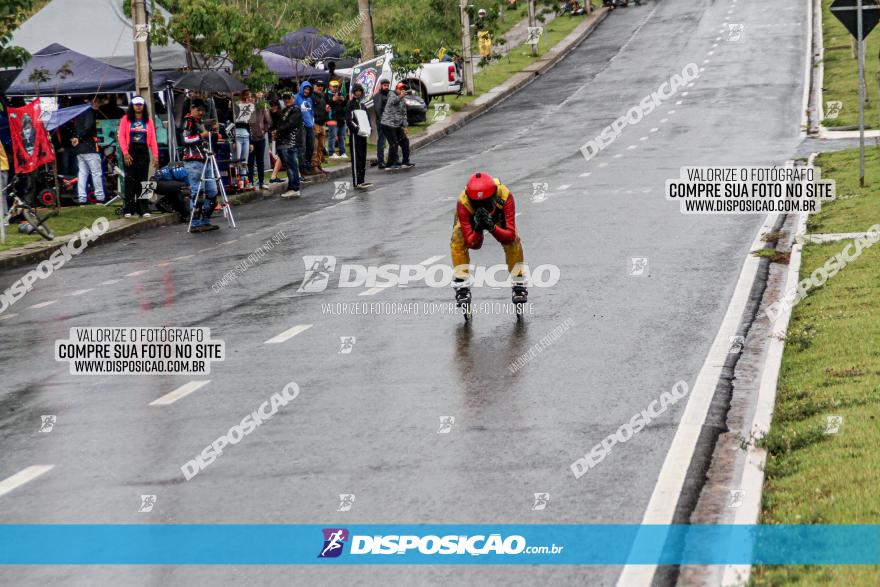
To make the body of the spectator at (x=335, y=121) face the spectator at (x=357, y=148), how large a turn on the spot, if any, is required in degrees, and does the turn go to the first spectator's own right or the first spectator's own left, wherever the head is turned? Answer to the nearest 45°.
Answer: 0° — they already face them

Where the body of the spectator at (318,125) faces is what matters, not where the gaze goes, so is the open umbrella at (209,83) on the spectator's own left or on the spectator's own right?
on the spectator's own right

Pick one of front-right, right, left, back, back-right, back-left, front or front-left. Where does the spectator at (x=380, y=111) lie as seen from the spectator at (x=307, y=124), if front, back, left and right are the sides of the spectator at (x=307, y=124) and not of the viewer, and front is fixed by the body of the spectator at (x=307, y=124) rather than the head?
left

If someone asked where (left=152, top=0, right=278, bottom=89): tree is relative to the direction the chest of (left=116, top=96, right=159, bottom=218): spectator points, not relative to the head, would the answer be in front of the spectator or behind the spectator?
behind

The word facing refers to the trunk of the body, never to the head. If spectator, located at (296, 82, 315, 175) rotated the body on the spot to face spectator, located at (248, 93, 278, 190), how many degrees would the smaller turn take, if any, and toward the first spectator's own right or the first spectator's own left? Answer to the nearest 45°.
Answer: approximately 90° to the first spectator's own right

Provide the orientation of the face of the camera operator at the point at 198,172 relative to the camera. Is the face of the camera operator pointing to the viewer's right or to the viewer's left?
to the viewer's right

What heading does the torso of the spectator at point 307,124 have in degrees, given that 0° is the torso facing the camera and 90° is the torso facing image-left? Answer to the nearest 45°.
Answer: approximately 315°

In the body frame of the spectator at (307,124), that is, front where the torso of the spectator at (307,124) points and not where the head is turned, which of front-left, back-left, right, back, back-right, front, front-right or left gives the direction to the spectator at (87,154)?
right

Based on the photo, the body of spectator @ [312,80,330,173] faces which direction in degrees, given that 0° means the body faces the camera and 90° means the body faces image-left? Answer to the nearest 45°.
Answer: approximately 315°

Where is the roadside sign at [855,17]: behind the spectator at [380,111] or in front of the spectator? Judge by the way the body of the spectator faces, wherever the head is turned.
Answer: in front
